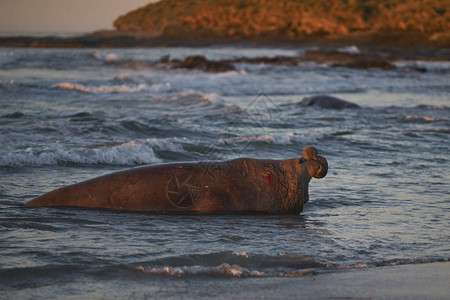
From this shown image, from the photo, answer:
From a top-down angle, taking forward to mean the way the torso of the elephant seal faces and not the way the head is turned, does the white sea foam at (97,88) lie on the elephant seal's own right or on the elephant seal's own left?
on the elephant seal's own left

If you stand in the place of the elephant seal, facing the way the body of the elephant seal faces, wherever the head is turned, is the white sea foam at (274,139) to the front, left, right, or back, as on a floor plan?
left

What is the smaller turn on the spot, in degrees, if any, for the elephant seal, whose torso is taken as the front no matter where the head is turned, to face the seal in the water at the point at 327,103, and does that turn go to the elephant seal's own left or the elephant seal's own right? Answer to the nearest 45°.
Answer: approximately 90° to the elephant seal's own left

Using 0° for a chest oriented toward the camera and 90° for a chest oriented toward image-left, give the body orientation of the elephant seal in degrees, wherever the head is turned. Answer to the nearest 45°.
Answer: approximately 270°

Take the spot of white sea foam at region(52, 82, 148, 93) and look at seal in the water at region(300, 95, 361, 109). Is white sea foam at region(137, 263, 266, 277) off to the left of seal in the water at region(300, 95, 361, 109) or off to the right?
right

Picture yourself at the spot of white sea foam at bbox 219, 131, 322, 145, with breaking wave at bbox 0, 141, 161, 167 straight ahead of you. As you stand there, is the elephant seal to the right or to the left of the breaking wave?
left

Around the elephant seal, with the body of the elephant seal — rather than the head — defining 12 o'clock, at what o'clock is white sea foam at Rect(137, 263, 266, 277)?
The white sea foam is roughly at 3 o'clock from the elephant seal.

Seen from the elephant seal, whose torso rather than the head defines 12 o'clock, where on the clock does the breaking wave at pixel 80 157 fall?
The breaking wave is roughly at 8 o'clock from the elephant seal.

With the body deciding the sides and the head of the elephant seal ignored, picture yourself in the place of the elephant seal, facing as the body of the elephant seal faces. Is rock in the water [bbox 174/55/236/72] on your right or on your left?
on your left

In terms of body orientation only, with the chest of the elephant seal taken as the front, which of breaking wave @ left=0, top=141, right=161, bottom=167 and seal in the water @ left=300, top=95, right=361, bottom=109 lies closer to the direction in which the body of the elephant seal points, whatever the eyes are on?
the seal in the water

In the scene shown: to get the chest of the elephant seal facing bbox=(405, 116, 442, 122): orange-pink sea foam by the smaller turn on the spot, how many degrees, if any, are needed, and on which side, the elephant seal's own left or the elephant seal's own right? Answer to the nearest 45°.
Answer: approximately 45° to the elephant seal's own left
